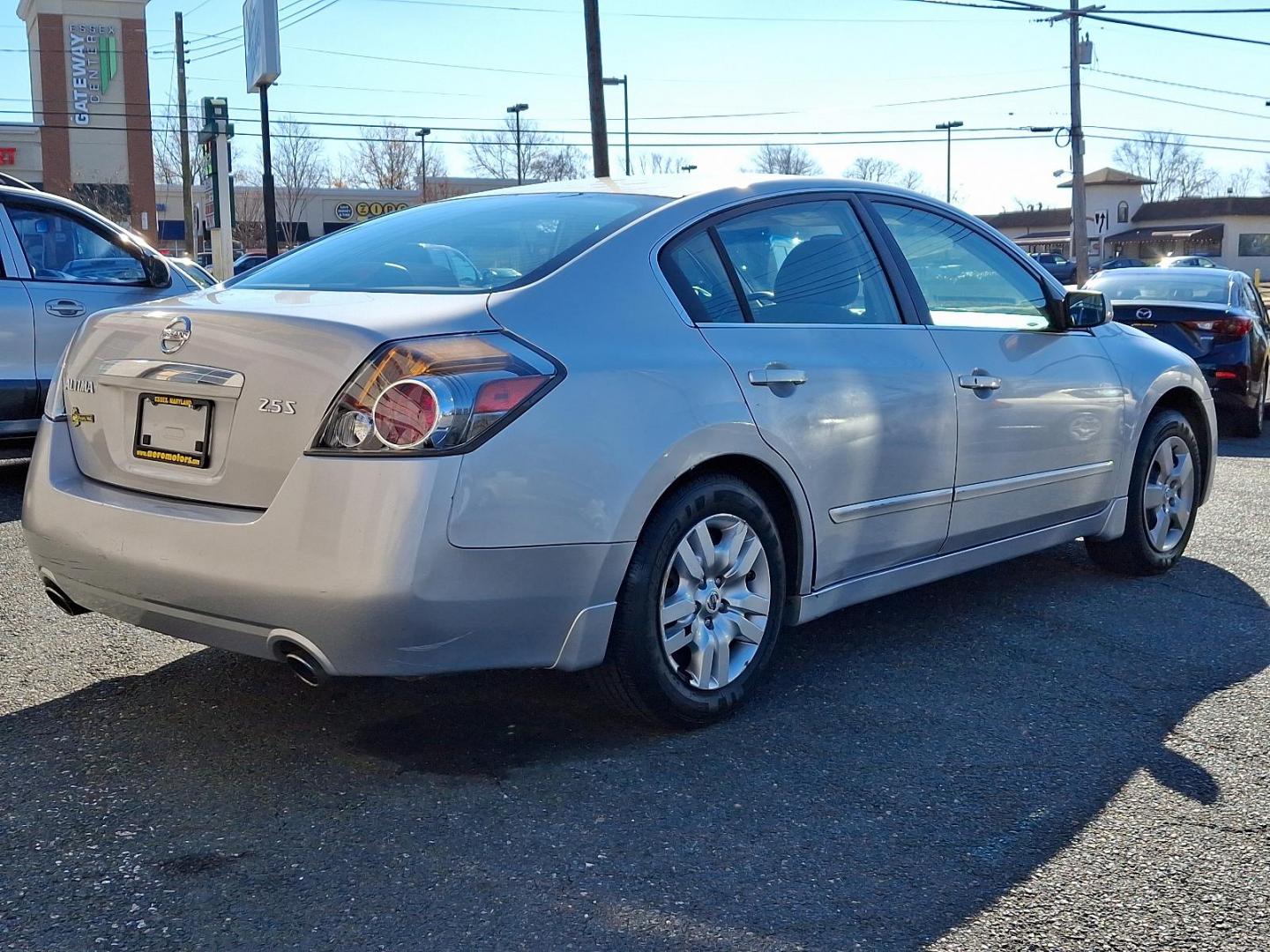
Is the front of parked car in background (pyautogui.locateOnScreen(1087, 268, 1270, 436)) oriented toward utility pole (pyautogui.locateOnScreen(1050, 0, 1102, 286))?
yes

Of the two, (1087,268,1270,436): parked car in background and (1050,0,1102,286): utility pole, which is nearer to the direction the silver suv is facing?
the parked car in background

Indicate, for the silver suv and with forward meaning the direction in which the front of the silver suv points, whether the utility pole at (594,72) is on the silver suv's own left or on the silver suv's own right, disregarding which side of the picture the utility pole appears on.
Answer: on the silver suv's own left

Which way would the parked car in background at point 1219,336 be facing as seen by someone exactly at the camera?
facing away from the viewer

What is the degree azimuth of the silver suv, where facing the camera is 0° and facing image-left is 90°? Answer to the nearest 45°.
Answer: approximately 270°

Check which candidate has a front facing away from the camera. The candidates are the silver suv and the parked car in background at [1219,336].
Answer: the parked car in background

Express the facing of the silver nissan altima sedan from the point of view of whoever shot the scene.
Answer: facing away from the viewer and to the right of the viewer

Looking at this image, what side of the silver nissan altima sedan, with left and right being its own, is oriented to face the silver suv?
left

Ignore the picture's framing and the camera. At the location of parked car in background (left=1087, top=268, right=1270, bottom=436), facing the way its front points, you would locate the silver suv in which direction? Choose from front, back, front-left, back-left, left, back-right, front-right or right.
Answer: back-left

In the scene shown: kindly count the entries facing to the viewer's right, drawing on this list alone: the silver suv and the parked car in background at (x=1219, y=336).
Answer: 1
